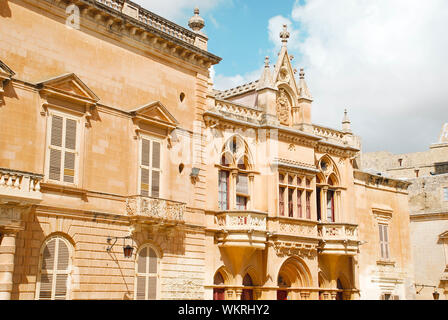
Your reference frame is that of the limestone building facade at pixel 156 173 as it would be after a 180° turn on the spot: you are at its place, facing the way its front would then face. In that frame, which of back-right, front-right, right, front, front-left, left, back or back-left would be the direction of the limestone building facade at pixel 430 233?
right

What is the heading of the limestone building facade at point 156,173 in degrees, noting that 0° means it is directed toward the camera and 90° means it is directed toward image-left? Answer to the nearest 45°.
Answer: approximately 315°
